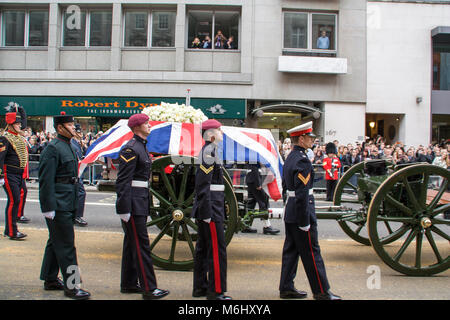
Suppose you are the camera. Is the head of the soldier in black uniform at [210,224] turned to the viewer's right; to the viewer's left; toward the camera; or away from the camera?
to the viewer's right

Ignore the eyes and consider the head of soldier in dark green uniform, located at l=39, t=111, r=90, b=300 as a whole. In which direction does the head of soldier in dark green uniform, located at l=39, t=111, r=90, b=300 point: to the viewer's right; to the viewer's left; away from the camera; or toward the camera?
to the viewer's right

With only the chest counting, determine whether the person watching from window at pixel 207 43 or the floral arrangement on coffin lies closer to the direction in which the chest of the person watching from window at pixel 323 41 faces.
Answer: the floral arrangement on coffin

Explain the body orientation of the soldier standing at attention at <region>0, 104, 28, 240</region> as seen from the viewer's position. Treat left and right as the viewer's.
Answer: facing the viewer and to the right of the viewer

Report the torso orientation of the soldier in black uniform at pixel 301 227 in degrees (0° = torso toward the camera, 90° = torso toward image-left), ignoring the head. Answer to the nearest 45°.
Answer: approximately 270°

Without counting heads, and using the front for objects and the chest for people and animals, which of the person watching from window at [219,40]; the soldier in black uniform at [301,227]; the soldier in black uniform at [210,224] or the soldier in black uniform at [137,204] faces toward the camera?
the person watching from window

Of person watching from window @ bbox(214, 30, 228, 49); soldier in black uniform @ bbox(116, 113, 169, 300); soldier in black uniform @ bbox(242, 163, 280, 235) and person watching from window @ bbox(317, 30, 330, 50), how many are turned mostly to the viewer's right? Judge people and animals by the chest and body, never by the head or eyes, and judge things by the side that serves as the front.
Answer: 2

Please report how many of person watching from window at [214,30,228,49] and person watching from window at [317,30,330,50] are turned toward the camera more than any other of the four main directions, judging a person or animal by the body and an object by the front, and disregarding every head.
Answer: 2

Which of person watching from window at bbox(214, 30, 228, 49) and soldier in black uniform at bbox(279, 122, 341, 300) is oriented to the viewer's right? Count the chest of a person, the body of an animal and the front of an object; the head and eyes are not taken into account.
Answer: the soldier in black uniform

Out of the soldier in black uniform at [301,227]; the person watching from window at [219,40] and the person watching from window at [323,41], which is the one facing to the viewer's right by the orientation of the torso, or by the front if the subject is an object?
the soldier in black uniform

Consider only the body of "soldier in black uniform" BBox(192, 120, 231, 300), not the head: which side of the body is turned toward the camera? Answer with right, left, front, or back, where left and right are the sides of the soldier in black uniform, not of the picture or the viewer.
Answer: right

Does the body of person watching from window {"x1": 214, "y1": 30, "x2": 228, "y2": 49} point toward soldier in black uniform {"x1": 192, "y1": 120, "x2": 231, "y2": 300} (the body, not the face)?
yes
